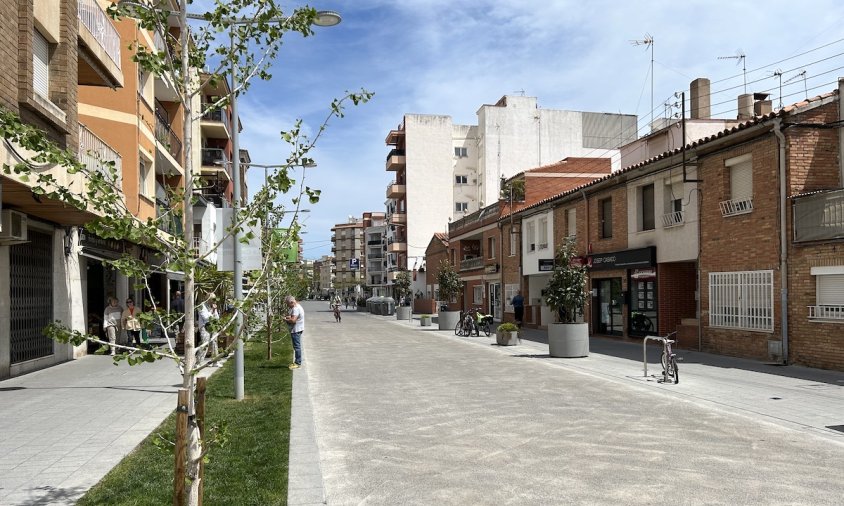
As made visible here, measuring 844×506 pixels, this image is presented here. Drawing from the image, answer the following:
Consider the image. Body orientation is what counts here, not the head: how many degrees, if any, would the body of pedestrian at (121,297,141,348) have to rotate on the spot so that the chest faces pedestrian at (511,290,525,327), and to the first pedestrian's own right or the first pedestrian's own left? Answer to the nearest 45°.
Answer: approximately 135° to the first pedestrian's own left

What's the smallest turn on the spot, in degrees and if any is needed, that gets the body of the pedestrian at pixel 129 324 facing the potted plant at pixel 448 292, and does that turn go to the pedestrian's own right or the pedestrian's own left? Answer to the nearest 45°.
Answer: approximately 135° to the pedestrian's own left

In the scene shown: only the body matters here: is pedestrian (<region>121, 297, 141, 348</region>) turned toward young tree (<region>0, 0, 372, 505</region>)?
yes

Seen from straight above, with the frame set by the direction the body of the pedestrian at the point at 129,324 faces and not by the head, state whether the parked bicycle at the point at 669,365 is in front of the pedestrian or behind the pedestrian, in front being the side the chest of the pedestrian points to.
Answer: in front

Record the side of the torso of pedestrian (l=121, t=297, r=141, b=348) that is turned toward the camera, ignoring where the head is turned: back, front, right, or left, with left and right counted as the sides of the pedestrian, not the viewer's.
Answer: front

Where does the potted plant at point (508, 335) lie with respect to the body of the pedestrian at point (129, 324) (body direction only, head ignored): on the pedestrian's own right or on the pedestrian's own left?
on the pedestrian's own left

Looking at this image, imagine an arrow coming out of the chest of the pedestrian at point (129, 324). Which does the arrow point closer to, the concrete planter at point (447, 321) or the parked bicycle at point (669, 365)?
the parked bicycle

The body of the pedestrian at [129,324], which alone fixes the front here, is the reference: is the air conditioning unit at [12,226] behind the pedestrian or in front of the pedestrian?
in front
